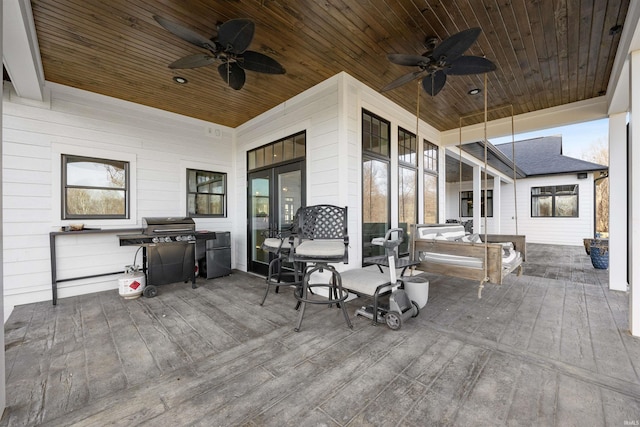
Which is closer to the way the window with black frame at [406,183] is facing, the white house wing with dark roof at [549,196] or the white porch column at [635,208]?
the white porch column

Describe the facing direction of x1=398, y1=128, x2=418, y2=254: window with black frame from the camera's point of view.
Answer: facing the viewer and to the right of the viewer

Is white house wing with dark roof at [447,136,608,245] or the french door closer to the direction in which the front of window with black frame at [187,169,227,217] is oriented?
the french door

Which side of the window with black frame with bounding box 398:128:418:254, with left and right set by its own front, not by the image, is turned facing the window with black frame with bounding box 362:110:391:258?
right

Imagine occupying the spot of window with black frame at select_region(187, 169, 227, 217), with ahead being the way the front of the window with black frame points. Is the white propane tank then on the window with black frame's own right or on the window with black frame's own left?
on the window with black frame's own right

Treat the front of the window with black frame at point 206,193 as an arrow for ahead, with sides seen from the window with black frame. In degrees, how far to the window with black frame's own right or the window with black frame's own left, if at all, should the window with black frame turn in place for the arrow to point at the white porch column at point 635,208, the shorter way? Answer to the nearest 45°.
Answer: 0° — it already faces it

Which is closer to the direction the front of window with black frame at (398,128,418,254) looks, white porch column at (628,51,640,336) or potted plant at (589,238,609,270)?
the white porch column

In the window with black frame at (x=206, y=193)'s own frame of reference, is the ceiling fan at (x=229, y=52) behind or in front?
in front

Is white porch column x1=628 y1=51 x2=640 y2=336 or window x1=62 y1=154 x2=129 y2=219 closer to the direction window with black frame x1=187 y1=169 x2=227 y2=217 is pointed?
the white porch column

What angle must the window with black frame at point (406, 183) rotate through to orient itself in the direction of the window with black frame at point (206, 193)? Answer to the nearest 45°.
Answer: approximately 135° to its right

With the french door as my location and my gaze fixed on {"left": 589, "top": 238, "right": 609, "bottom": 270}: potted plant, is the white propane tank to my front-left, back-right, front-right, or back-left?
back-right

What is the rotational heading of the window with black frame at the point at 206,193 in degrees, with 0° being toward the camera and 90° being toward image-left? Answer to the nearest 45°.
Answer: approximately 315°
